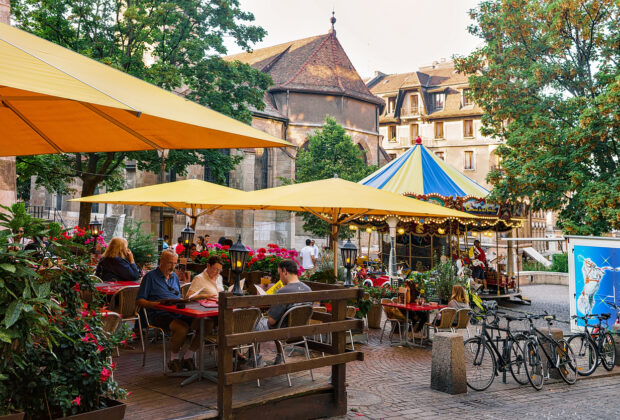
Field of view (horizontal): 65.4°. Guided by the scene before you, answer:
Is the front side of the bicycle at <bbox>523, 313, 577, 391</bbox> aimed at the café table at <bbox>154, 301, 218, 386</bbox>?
yes

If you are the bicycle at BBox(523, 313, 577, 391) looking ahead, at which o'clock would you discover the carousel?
The carousel is roughly at 4 o'clock from the bicycle.

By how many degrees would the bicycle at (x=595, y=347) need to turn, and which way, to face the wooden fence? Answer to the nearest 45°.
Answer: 0° — it already faces it

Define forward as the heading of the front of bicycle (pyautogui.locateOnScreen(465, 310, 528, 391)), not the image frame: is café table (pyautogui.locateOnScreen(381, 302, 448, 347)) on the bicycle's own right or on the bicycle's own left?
on the bicycle's own right

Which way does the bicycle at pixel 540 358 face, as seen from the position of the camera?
facing the viewer and to the left of the viewer

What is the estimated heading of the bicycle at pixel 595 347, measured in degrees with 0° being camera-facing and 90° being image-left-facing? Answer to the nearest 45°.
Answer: approximately 45°

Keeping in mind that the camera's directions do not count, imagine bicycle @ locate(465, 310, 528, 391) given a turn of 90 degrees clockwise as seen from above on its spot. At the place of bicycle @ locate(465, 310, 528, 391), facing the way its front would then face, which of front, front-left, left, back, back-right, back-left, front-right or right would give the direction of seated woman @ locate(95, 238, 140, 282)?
front-left

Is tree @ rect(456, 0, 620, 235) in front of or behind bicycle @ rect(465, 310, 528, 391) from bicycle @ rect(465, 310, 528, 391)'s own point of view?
behind
